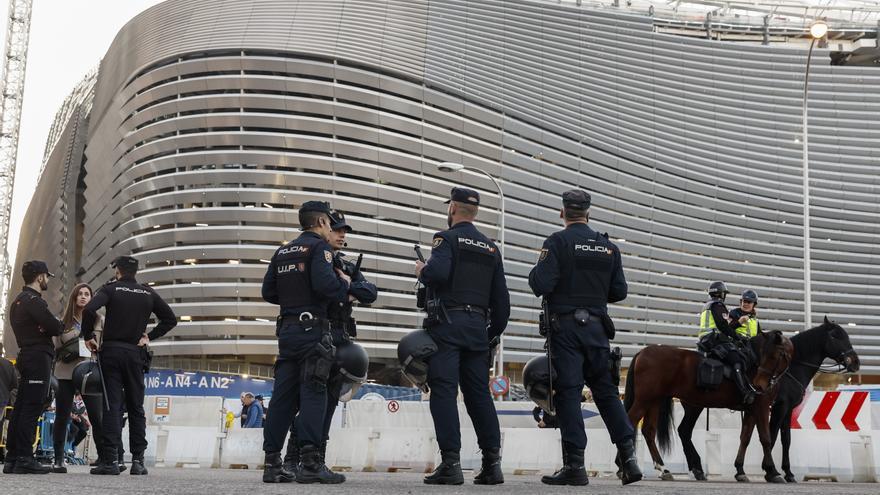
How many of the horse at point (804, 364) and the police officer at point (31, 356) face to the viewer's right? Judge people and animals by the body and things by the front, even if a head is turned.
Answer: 2

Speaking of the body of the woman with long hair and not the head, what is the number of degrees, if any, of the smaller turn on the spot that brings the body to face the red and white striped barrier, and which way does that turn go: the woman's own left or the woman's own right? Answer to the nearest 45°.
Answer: approximately 45° to the woman's own left

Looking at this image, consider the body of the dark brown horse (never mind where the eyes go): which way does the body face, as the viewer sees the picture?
to the viewer's right

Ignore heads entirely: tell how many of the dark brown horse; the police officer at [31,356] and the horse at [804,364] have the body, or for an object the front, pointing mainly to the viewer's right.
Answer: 3

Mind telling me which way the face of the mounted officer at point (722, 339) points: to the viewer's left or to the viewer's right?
to the viewer's right

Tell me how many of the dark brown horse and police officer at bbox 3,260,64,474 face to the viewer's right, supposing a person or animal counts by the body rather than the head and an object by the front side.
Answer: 2

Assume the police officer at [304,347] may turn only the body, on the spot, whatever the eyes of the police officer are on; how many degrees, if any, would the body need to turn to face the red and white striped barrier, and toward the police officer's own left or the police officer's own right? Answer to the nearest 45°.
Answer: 0° — they already face it

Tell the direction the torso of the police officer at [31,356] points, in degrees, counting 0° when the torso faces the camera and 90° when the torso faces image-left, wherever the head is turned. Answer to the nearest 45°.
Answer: approximately 270°

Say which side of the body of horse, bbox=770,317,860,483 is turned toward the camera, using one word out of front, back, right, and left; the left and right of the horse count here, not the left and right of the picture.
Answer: right

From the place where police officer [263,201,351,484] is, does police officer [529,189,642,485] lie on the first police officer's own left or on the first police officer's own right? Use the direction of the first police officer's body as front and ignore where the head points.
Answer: on the first police officer's own right

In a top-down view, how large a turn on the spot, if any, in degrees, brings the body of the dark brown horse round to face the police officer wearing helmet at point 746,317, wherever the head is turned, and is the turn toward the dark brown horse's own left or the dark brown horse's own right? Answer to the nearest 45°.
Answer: approximately 45° to the dark brown horse's own left

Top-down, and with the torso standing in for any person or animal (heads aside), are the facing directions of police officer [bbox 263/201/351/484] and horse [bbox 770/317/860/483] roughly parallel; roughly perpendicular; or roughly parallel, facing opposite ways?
roughly perpendicular

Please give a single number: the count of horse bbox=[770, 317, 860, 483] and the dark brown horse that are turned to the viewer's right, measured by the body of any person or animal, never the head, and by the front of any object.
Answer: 2
